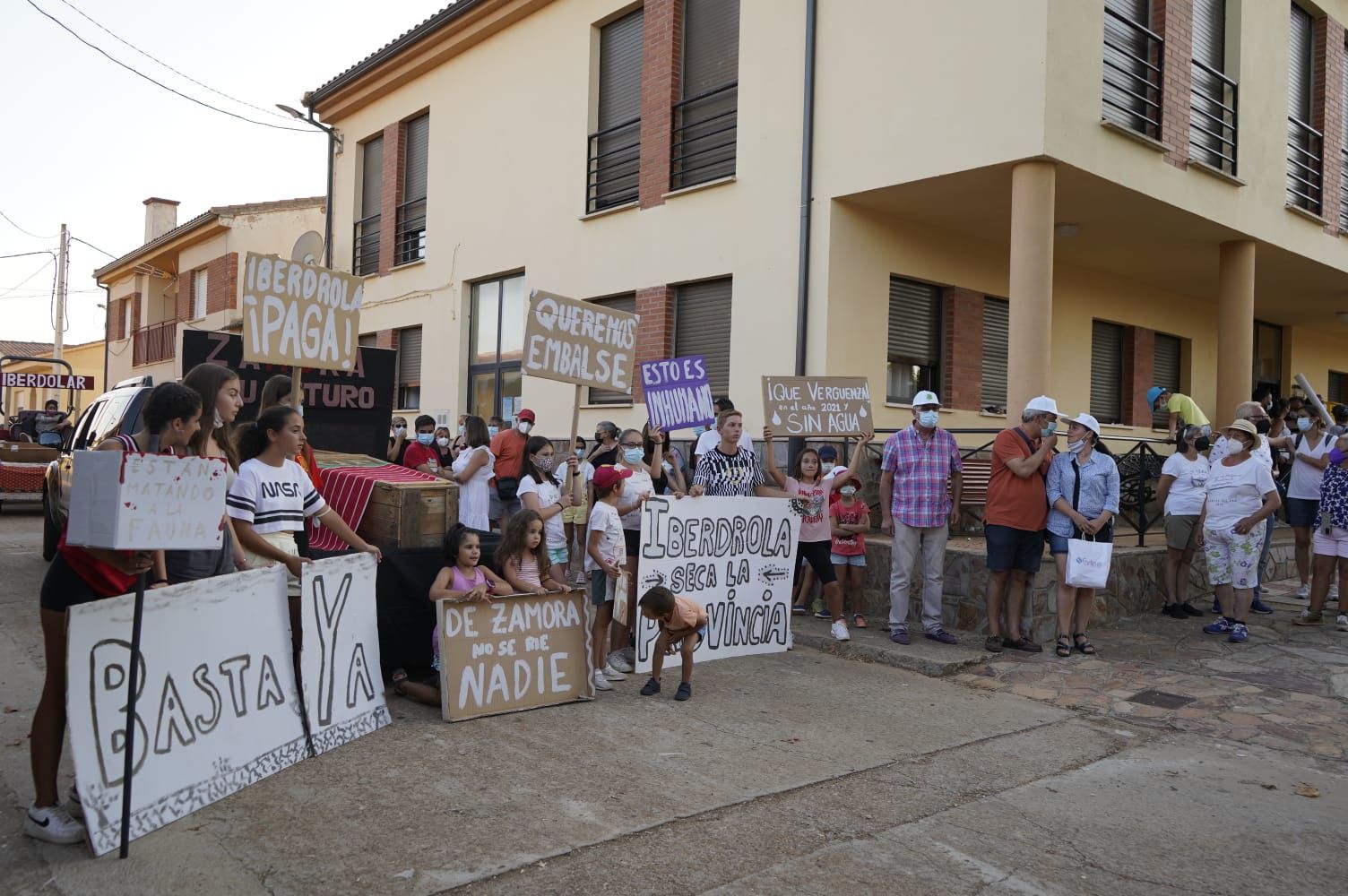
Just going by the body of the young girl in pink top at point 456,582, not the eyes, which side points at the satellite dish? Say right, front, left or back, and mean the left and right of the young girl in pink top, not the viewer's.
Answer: back

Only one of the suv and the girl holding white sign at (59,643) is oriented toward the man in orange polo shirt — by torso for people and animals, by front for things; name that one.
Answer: the girl holding white sign

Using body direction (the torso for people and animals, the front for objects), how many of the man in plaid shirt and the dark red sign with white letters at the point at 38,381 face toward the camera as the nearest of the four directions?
2

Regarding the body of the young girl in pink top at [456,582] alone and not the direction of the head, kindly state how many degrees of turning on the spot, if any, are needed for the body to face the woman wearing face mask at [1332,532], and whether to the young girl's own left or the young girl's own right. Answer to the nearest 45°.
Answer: approximately 45° to the young girl's own left

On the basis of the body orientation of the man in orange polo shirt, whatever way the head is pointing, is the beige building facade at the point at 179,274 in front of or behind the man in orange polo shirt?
behind

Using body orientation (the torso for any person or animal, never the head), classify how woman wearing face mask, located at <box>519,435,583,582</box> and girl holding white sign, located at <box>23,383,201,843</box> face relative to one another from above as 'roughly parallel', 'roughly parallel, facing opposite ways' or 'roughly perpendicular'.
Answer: roughly perpendicular
